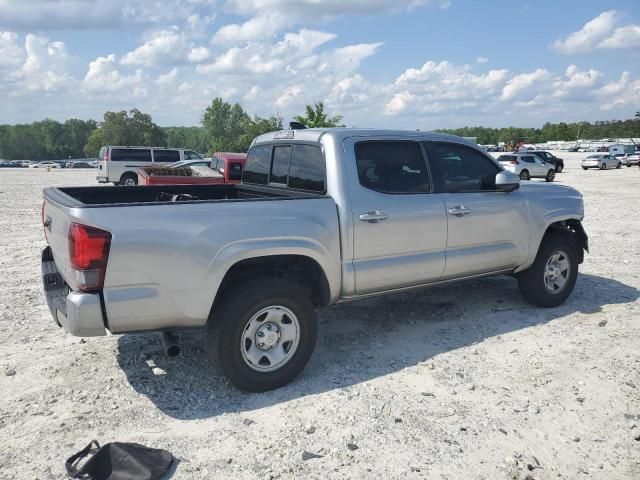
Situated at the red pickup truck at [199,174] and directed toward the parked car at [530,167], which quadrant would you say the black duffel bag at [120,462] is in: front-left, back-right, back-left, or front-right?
back-right

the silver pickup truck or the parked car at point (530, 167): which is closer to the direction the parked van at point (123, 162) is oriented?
the parked car

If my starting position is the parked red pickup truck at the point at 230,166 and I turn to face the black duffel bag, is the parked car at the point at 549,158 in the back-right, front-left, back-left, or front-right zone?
back-left

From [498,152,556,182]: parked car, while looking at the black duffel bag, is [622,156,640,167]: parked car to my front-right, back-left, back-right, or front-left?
back-left

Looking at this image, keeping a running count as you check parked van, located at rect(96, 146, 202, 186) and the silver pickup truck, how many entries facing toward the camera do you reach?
0

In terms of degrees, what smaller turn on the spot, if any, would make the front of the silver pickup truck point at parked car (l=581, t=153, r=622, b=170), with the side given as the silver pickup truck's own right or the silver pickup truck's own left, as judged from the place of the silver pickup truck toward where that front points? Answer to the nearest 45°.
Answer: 0° — it already faces it

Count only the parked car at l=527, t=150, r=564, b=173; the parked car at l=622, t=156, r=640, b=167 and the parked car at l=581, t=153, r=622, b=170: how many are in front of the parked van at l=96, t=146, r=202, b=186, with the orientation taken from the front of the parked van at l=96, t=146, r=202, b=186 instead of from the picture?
3

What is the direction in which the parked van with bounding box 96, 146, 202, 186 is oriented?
to the viewer's right

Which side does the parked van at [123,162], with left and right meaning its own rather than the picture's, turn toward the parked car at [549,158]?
front

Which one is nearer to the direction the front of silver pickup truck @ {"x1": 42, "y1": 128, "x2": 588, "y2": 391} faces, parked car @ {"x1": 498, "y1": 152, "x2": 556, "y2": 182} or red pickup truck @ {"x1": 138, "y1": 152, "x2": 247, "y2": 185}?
the parked car

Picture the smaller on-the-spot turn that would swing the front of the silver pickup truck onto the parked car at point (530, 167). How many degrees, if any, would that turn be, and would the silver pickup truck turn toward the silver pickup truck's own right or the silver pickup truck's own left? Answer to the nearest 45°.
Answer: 0° — it already faces it

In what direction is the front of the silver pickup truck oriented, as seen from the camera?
facing away from the viewer and to the right of the viewer

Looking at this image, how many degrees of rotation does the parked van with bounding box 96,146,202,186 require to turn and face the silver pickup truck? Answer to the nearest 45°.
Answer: approximately 90° to its right
